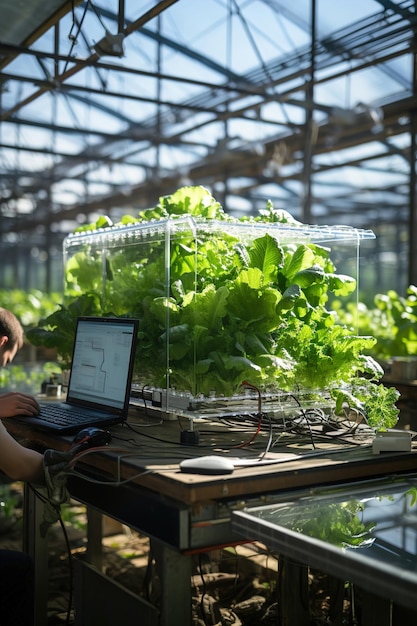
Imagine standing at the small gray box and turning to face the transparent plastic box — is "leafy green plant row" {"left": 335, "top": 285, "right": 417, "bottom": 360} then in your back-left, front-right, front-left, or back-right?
front-right

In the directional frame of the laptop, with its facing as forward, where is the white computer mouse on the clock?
The white computer mouse is roughly at 10 o'clock from the laptop.

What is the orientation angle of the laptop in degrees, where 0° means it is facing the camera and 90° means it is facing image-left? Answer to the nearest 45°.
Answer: approximately 45°

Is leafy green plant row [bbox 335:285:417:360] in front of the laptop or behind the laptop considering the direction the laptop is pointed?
behind

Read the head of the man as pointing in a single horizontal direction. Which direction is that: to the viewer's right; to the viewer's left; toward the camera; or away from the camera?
to the viewer's right
